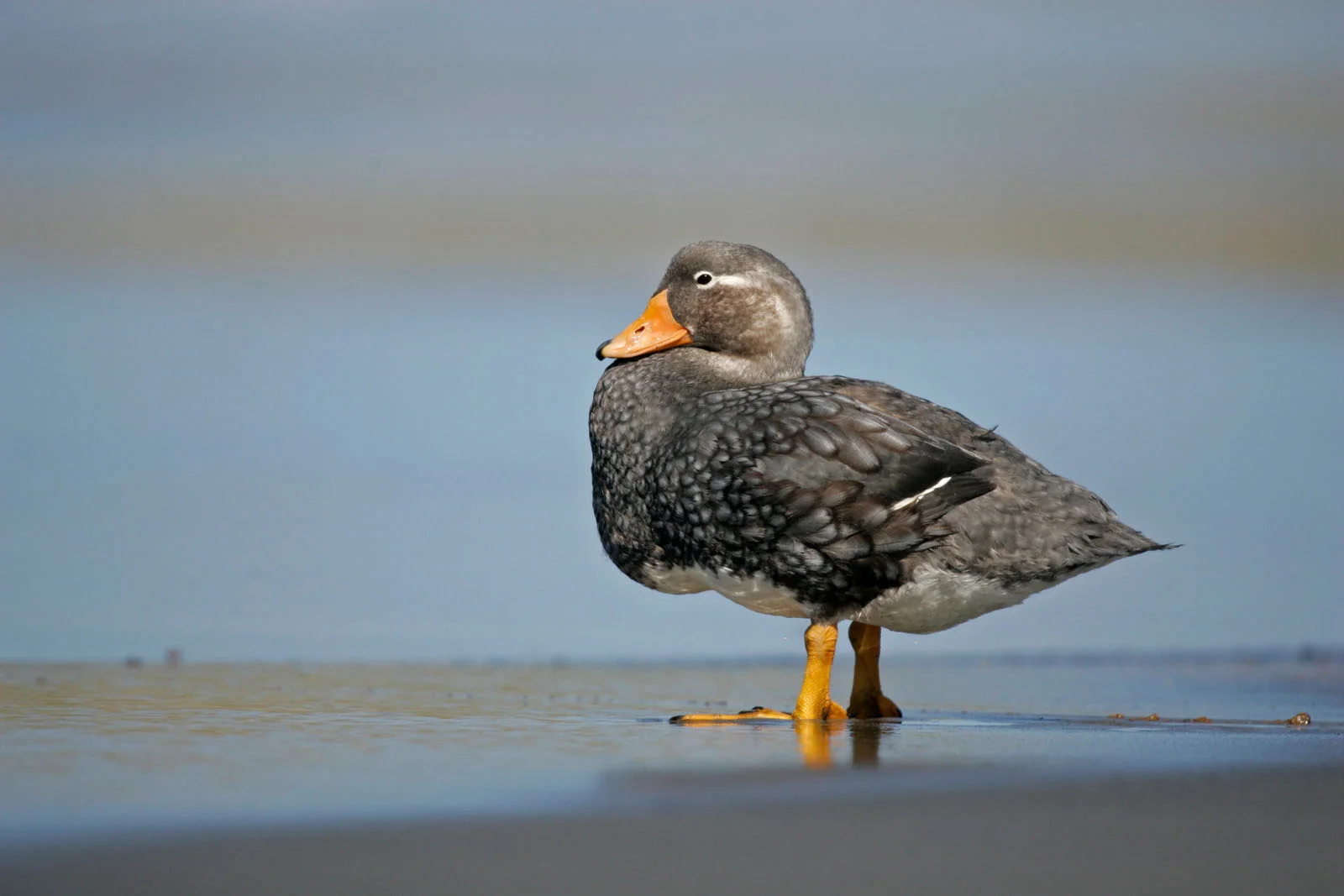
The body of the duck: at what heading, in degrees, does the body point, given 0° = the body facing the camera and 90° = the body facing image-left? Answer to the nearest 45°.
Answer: approximately 90°
